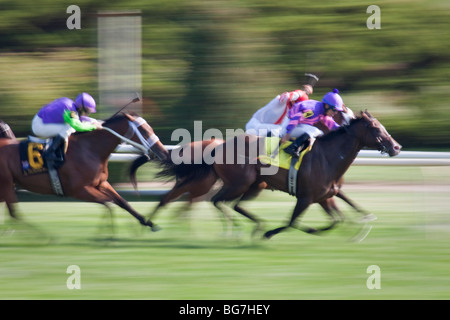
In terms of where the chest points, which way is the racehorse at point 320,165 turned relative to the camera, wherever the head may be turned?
to the viewer's right

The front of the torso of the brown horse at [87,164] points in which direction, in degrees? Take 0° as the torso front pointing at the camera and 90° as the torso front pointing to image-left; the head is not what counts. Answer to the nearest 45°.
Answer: approximately 270°

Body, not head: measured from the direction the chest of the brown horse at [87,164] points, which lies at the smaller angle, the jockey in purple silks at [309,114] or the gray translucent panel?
the jockey in purple silks

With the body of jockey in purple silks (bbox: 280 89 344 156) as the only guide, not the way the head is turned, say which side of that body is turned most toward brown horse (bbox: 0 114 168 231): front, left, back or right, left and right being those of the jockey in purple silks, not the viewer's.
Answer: back

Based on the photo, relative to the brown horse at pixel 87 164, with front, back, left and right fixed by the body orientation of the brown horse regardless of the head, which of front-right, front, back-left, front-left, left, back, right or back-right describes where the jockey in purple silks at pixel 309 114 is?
front

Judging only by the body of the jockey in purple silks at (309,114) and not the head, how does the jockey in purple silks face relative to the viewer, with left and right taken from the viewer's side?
facing to the right of the viewer

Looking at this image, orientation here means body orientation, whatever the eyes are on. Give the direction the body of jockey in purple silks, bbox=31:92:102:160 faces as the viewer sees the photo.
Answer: to the viewer's right

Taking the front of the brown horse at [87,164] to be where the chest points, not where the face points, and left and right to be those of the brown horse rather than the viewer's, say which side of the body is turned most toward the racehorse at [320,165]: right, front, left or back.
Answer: front

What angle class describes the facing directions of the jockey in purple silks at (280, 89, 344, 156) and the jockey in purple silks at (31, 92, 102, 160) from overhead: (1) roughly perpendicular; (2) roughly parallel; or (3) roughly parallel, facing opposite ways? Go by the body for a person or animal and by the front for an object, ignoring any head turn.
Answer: roughly parallel

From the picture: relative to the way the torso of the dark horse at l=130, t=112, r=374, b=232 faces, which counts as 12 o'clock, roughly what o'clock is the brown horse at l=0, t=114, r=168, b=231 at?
The brown horse is roughly at 5 o'clock from the dark horse.
